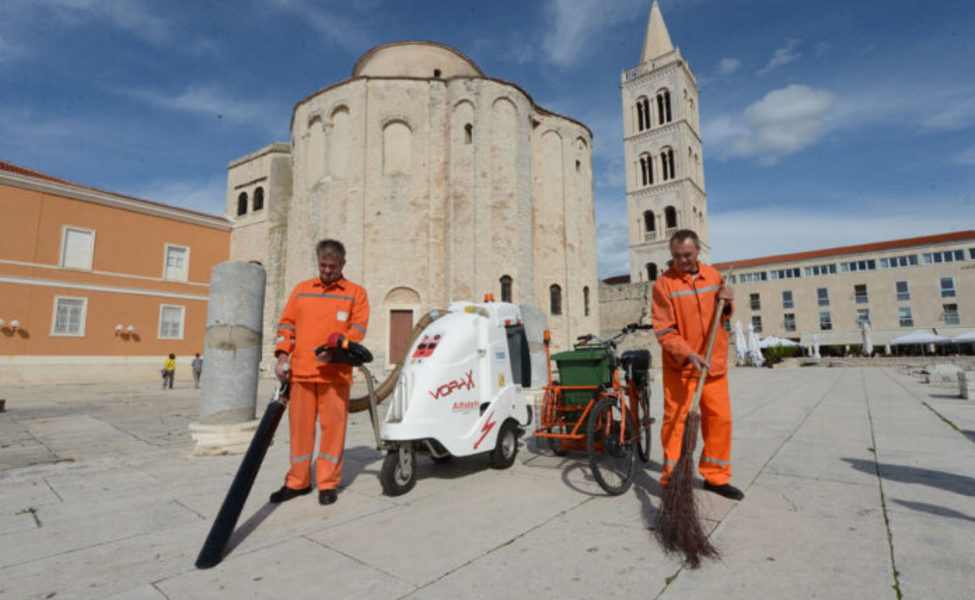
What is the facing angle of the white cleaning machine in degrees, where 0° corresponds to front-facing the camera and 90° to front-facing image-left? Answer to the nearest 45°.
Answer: approximately 45°

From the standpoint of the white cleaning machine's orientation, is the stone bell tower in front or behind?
behind

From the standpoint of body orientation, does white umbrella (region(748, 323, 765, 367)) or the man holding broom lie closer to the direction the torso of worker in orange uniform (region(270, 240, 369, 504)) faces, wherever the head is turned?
the man holding broom

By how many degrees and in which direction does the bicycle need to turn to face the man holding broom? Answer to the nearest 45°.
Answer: approximately 90° to its left

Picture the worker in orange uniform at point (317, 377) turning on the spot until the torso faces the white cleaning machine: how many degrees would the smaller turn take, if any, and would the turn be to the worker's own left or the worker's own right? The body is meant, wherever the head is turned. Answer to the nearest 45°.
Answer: approximately 90° to the worker's own left

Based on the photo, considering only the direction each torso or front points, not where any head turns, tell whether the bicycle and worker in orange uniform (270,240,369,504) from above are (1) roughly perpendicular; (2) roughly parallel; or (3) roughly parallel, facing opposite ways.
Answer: roughly perpendicular

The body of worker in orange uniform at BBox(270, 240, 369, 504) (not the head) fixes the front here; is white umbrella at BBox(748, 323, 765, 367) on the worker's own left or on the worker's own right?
on the worker's own left

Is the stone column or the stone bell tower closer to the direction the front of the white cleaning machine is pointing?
the stone column

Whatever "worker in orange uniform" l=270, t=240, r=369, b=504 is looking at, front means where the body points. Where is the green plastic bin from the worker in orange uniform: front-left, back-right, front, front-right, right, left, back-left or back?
left

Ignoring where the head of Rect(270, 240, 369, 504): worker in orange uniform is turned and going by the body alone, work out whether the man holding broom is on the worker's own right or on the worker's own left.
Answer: on the worker's own left

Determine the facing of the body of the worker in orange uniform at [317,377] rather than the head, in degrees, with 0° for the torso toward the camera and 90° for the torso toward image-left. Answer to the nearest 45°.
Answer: approximately 0°

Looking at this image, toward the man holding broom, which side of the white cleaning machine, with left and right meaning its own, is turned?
left

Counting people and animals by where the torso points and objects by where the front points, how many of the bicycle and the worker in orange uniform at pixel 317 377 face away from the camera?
0
